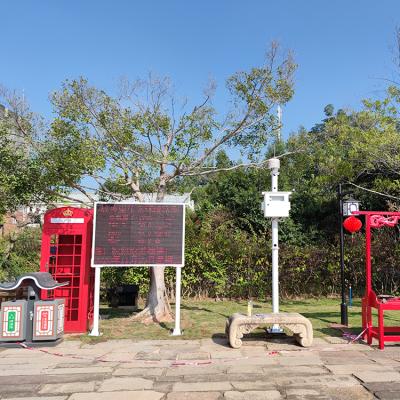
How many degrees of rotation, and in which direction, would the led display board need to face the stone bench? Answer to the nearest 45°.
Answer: approximately 45° to its left

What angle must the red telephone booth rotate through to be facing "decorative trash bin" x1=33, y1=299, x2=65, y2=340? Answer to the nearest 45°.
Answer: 0° — it already faces it

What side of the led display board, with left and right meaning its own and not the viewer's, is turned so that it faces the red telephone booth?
right

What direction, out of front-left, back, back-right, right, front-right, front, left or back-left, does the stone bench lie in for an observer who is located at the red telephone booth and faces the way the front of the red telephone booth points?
front-left

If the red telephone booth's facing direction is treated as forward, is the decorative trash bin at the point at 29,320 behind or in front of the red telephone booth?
in front

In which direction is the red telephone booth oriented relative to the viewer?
toward the camera

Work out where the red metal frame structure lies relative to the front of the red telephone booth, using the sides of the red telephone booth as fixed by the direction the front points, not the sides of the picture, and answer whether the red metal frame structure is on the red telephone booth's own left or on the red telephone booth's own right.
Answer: on the red telephone booth's own left

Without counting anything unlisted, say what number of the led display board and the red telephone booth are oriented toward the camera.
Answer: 2
